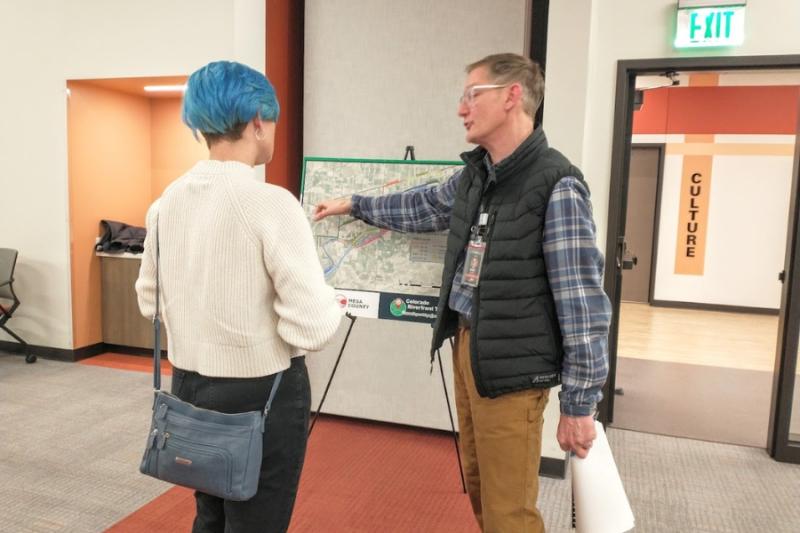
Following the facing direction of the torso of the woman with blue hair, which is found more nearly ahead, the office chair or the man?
the man

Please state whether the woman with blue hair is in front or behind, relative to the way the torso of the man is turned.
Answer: in front

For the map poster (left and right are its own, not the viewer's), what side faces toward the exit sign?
left

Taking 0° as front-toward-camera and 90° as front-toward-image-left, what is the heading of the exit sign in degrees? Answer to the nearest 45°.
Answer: approximately 0°

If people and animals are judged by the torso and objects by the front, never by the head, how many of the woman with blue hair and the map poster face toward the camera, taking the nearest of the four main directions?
1

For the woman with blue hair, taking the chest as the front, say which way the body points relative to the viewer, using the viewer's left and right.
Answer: facing away from the viewer and to the right of the viewer

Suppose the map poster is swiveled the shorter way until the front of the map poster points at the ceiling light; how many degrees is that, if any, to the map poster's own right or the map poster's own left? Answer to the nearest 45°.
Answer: approximately 135° to the map poster's own right

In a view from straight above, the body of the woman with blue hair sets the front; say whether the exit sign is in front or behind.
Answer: in front

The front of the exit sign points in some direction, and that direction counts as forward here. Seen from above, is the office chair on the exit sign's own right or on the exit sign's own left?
on the exit sign's own right

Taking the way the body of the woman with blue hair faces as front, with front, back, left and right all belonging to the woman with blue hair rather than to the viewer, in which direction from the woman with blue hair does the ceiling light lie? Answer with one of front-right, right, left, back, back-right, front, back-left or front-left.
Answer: front-left

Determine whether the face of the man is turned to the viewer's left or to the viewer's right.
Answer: to the viewer's left

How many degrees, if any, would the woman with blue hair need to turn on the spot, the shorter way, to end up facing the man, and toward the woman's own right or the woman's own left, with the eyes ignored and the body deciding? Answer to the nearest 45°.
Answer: approximately 45° to the woman's own right

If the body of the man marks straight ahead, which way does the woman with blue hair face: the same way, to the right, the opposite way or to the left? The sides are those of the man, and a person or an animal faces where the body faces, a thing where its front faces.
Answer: the opposite way

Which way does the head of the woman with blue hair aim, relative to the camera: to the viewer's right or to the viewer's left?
to the viewer's right
